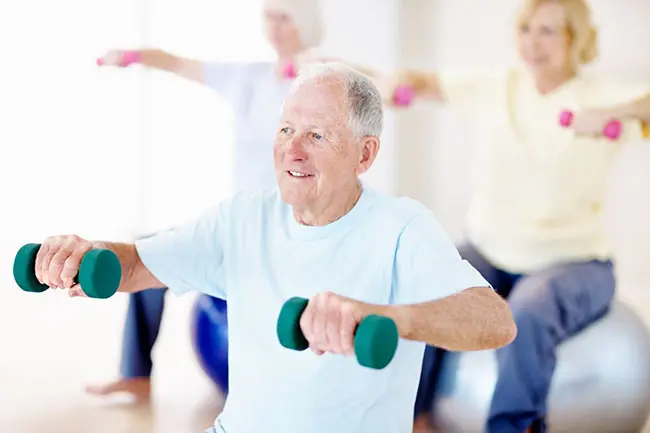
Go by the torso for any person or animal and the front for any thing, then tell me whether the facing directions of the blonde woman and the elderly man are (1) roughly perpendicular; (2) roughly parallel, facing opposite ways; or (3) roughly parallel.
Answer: roughly parallel

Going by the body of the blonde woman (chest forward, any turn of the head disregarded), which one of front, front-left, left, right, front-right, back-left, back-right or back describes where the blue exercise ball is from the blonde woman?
front-right

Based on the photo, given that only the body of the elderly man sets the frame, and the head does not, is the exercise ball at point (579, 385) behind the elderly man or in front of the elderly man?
behind

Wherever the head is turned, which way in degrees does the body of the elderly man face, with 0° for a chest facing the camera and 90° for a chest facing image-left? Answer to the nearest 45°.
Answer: approximately 45°

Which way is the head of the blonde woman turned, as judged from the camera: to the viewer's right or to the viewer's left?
to the viewer's left

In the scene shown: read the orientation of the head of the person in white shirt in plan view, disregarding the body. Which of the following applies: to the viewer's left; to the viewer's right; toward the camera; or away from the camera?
toward the camera

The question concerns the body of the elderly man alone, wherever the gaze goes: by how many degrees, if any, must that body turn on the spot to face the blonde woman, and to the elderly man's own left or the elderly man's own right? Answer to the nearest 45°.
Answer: approximately 180°

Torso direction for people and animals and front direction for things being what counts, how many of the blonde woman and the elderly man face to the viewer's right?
0

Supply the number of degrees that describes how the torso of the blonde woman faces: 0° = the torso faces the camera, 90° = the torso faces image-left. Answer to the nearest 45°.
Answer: approximately 45°

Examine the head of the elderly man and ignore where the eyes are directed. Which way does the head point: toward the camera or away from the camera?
toward the camera

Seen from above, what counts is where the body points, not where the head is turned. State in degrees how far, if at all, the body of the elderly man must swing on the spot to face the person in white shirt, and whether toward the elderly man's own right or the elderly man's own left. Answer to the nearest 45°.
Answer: approximately 135° to the elderly man's own right
